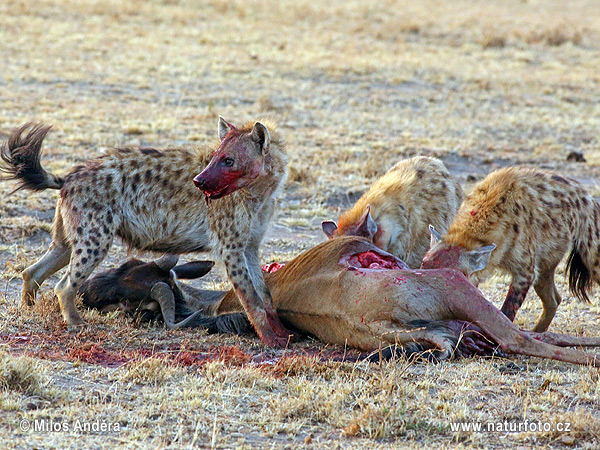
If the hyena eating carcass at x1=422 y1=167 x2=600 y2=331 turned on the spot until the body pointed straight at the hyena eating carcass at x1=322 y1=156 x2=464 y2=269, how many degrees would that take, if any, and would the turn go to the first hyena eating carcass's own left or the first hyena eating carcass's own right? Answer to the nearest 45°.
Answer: approximately 45° to the first hyena eating carcass's own right

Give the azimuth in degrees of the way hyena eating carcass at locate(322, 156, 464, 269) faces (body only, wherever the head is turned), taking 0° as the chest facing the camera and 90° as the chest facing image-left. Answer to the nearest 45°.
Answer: approximately 45°

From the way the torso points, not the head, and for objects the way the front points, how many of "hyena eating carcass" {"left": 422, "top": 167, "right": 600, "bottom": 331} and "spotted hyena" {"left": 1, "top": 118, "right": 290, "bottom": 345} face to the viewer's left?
1

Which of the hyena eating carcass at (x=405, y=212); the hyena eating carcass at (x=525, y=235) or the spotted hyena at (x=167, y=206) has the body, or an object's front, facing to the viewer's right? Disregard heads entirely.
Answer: the spotted hyena

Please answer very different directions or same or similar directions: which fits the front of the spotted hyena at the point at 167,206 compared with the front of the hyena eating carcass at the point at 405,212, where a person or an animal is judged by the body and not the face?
very different directions

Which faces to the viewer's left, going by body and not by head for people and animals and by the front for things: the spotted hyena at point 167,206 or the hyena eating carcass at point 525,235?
the hyena eating carcass

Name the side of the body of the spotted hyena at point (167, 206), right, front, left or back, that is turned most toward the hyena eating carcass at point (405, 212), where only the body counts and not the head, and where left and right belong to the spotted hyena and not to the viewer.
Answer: front

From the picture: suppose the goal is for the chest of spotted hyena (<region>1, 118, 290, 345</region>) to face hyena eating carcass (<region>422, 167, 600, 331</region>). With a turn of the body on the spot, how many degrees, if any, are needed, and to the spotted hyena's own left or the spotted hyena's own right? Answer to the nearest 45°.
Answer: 0° — it already faces it

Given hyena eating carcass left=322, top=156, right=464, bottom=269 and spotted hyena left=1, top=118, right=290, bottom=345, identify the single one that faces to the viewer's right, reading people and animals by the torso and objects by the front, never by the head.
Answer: the spotted hyena

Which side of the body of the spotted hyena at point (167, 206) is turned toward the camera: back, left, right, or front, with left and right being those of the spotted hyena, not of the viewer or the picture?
right

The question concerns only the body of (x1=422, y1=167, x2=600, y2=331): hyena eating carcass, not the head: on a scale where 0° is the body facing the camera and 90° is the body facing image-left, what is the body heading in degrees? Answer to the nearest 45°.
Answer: approximately 90°

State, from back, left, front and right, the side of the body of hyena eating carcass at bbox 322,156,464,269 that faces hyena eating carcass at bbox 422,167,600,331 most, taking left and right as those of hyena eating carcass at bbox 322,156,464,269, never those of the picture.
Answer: left

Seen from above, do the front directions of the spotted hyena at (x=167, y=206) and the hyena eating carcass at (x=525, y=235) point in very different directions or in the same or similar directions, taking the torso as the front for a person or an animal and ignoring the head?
very different directions

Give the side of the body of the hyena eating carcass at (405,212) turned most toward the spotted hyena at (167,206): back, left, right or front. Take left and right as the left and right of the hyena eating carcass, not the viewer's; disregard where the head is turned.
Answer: front
